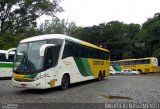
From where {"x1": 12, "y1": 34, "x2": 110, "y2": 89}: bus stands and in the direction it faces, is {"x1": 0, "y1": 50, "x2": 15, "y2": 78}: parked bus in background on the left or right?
on its right

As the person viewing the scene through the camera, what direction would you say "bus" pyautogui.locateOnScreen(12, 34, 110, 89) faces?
facing the viewer and to the left of the viewer

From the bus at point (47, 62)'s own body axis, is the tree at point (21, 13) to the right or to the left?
on its right
